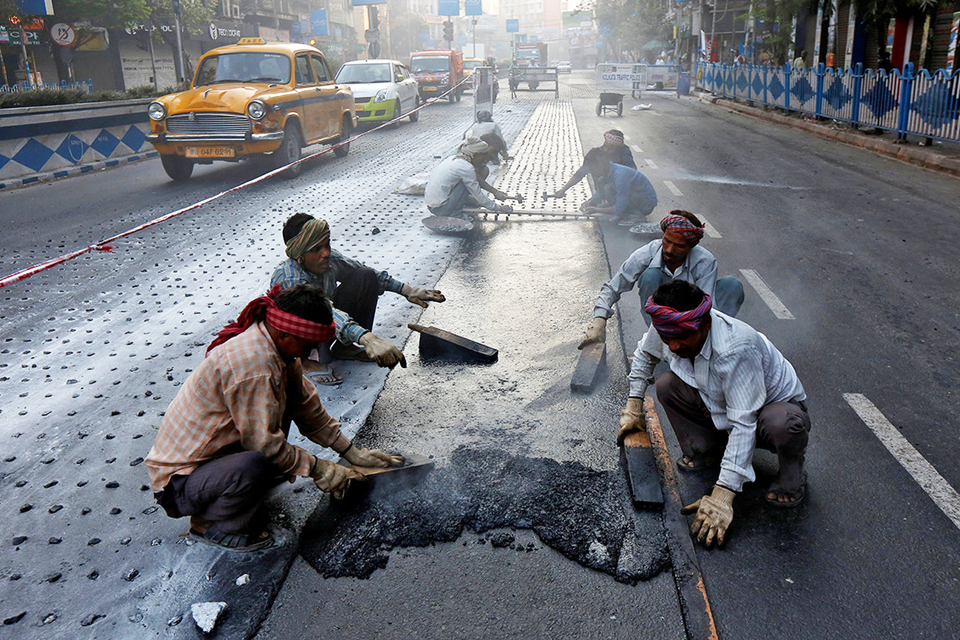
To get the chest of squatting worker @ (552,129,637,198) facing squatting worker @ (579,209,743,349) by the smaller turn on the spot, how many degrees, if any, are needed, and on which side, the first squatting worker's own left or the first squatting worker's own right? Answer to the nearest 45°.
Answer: approximately 45° to the first squatting worker's own left

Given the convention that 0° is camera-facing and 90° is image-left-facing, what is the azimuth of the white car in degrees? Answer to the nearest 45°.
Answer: approximately 45°

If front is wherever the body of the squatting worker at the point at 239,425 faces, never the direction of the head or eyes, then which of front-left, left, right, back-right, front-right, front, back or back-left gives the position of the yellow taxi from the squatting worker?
left

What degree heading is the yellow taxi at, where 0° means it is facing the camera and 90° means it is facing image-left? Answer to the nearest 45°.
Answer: approximately 45°

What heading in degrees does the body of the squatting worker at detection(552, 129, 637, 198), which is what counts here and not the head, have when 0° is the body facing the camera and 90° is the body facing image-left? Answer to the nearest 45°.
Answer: approximately 45°

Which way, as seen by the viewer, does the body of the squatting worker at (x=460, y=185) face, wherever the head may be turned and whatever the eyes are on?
to the viewer's right

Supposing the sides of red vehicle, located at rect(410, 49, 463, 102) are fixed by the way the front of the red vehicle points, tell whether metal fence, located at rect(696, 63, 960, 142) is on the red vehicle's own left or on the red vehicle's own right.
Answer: on the red vehicle's own left

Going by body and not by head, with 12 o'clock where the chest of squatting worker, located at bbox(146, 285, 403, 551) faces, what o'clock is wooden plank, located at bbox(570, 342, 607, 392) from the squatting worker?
The wooden plank is roughly at 11 o'clock from the squatting worker.

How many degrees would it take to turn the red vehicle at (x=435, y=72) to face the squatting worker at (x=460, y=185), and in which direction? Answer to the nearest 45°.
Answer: approximately 45° to its left

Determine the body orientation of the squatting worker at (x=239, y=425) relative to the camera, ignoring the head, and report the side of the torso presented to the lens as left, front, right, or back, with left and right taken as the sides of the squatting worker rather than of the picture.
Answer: right

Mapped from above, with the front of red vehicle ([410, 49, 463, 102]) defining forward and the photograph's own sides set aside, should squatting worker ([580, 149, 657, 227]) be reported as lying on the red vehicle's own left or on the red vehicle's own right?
on the red vehicle's own left

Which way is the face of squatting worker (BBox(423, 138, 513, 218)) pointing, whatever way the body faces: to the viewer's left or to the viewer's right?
to the viewer's right

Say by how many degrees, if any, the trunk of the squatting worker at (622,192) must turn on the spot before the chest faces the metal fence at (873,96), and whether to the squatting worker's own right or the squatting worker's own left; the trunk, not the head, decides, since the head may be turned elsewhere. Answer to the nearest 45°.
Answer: approximately 135° to the squatting worker's own right
